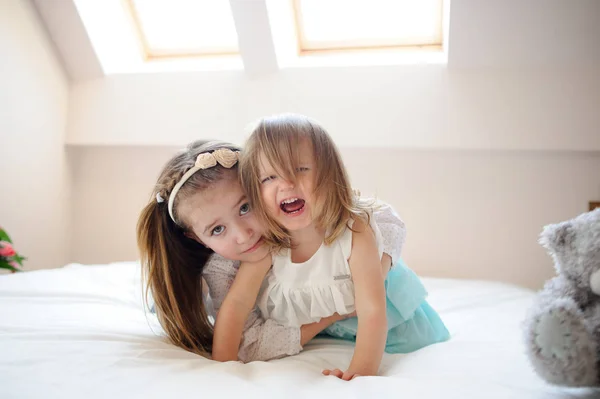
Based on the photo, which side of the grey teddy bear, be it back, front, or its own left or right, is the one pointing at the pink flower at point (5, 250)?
right

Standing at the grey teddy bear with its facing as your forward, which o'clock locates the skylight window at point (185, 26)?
The skylight window is roughly at 4 o'clock from the grey teddy bear.

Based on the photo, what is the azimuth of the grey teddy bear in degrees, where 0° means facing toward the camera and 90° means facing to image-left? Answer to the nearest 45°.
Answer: approximately 0°

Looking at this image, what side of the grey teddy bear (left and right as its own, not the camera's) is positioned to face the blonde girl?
right

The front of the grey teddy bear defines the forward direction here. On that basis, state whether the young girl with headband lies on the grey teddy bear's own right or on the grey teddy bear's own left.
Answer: on the grey teddy bear's own right
